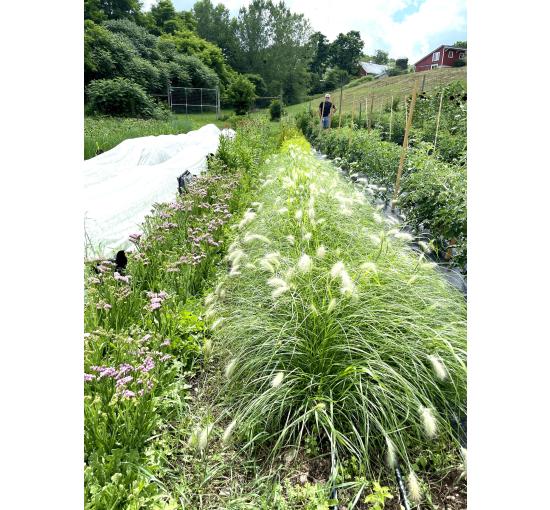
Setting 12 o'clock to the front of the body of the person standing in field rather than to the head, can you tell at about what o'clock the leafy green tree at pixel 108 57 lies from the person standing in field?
The leafy green tree is roughly at 3 o'clock from the person standing in field.

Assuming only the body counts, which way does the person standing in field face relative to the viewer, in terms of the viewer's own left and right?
facing the viewer

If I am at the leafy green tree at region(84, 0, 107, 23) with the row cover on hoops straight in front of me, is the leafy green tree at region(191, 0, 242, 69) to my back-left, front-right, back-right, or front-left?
front-left

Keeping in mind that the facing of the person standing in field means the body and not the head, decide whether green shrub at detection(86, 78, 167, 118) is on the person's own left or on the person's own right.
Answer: on the person's own right

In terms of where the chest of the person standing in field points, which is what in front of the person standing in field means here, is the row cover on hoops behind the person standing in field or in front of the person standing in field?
in front

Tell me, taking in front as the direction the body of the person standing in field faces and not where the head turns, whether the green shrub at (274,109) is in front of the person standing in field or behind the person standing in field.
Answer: behind

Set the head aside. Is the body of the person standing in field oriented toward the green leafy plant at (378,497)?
yes

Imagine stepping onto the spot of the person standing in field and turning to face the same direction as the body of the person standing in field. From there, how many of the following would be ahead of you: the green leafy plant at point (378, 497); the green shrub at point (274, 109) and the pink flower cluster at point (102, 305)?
2

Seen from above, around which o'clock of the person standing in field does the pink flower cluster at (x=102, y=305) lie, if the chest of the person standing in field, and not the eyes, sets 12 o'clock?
The pink flower cluster is roughly at 12 o'clock from the person standing in field.

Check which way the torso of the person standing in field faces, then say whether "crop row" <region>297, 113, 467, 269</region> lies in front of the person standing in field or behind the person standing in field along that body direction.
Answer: in front
